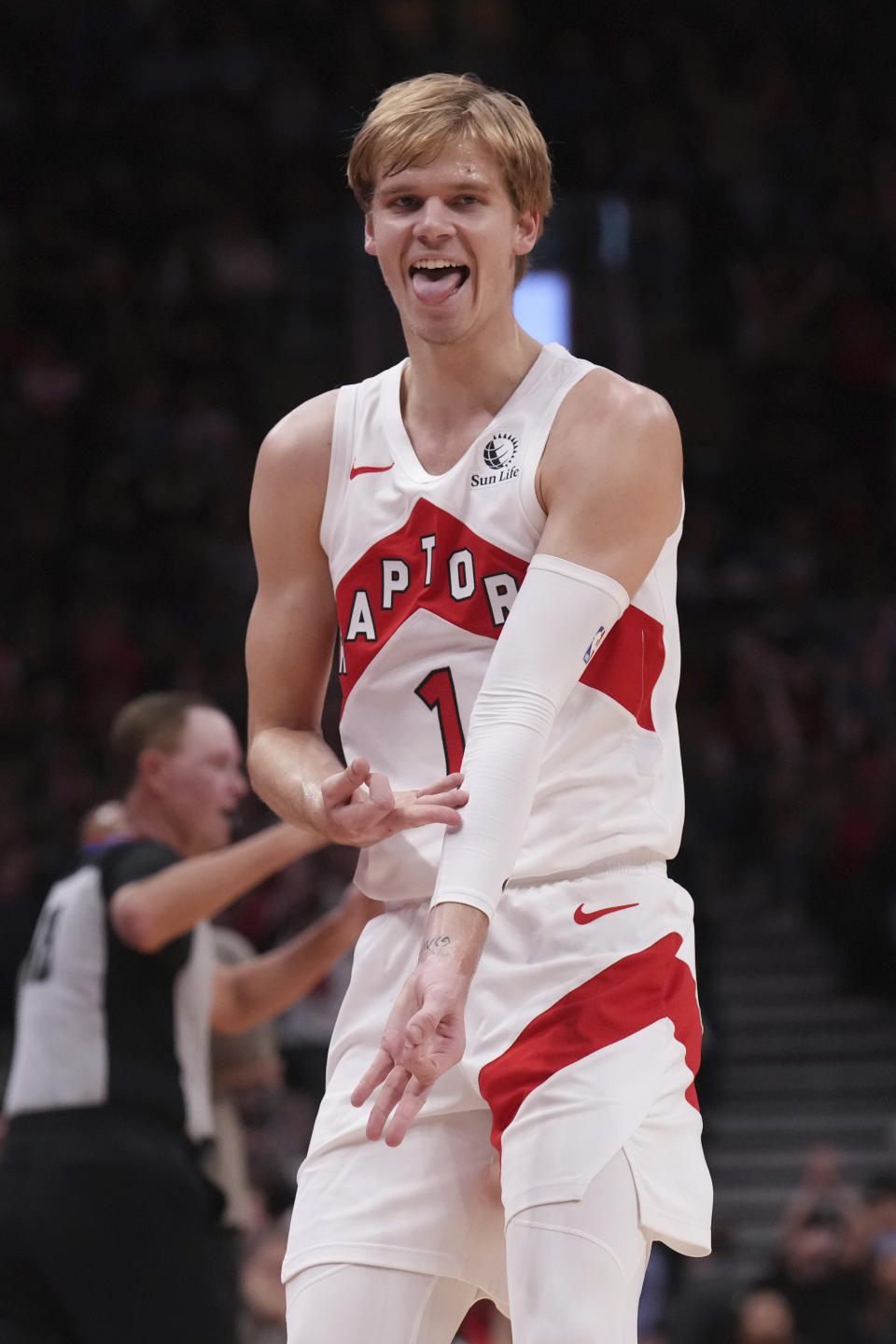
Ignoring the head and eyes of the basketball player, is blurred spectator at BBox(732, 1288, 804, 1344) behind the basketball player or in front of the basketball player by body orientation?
behind

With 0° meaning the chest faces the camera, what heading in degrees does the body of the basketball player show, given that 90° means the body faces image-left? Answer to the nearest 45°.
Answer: approximately 45°

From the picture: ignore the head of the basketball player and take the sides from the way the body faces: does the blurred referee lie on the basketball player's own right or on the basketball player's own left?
on the basketball player's own right
